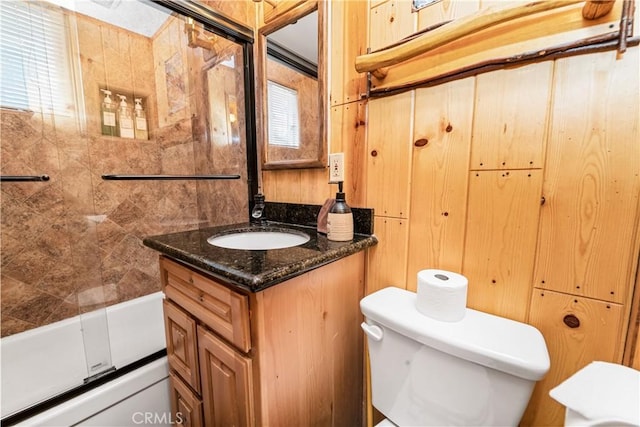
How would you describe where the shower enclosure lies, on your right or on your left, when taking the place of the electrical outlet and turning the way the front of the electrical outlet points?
on your right

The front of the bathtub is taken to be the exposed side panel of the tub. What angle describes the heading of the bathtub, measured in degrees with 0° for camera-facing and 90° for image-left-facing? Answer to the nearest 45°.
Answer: approximately 315°

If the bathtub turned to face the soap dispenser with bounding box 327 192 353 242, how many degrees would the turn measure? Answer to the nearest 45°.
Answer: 0° — it already faces it

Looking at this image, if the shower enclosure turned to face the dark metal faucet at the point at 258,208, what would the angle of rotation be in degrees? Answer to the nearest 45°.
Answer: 0° — it already faces it

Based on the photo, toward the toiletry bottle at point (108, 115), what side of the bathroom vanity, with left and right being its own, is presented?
right

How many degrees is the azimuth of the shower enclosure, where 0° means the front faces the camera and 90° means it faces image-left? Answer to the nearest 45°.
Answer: approximately 315°

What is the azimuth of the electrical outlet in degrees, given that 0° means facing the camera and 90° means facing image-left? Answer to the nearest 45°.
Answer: approximately 45°
